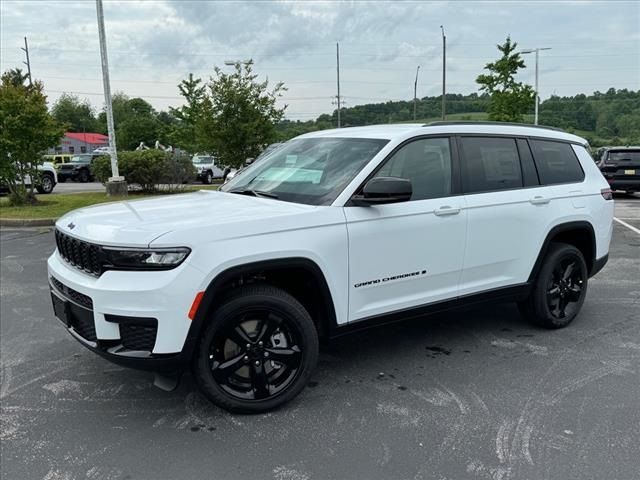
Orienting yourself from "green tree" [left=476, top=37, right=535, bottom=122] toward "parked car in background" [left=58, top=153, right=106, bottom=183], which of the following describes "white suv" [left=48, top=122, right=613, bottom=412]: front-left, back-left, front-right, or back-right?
front-left

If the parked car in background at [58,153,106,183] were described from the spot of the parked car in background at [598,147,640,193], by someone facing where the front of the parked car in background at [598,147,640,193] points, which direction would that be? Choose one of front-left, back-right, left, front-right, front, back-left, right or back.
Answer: left

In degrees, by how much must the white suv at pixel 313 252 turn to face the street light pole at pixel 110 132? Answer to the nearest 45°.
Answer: approximately 90° to its right

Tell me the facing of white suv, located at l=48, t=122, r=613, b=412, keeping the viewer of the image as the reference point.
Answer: facing the viewer and to the left of the viewer

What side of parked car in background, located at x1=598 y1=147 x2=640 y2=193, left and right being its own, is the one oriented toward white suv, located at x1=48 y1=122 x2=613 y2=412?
back

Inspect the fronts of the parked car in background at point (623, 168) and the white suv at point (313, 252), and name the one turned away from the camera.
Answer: the parked car in background

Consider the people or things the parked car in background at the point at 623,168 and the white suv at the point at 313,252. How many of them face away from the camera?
1

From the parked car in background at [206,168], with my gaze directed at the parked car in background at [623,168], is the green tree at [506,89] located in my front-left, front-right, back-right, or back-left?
front-left

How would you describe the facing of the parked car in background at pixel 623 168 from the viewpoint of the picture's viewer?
facing away from the viewer

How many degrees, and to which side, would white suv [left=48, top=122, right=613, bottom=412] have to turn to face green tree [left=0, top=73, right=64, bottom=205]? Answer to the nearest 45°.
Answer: approximately 90° to its right

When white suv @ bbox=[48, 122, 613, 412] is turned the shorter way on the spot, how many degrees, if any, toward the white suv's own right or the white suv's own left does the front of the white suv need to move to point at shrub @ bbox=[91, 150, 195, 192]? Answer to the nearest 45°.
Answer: approximately 135° to the white suv's own right

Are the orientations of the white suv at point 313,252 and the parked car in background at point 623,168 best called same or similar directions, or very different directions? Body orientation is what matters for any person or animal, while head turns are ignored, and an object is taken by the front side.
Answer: very different directions

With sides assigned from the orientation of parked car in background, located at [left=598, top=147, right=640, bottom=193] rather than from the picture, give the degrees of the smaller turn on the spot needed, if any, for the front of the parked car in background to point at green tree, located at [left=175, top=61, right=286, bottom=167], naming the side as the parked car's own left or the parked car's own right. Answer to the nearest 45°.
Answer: approximately 90° to the parked car's own left
